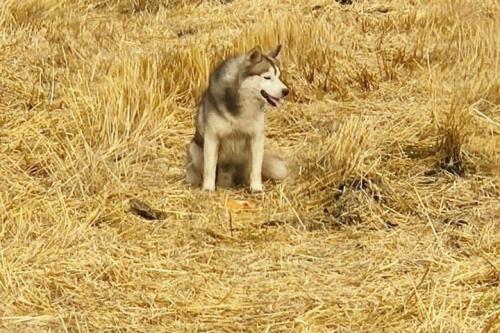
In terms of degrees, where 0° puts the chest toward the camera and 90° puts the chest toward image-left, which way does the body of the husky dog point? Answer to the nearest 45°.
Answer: approximately 0°
